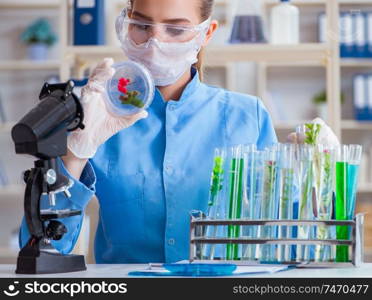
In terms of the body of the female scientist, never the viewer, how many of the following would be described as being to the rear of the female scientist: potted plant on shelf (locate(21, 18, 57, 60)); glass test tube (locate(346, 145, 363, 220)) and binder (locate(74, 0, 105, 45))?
2

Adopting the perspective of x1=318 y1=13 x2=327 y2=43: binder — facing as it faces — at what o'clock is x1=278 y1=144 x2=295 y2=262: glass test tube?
The glass test tube is roughly at 12 o'clock from the binder.

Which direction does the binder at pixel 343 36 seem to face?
toward the camera

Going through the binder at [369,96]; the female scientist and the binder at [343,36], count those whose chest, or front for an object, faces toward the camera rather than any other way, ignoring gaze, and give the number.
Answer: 3

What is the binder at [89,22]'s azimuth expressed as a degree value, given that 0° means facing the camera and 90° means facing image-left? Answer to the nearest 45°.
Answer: approximately 0°

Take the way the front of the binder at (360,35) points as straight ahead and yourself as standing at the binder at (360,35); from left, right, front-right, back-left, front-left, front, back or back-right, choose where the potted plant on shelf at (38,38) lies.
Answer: right

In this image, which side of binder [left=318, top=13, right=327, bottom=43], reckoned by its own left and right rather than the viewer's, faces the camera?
front

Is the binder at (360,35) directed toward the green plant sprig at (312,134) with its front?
yes

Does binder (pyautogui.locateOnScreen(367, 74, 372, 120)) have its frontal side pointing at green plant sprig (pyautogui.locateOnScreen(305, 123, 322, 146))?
yes

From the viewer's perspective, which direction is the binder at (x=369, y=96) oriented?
toward the camera

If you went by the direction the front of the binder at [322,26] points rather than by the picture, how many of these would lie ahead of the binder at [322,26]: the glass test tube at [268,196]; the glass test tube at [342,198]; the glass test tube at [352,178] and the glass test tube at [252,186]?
4

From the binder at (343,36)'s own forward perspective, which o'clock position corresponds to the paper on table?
The paper on table is roughly at 12 o'clock from the binder.

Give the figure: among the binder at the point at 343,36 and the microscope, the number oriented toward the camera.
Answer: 1
